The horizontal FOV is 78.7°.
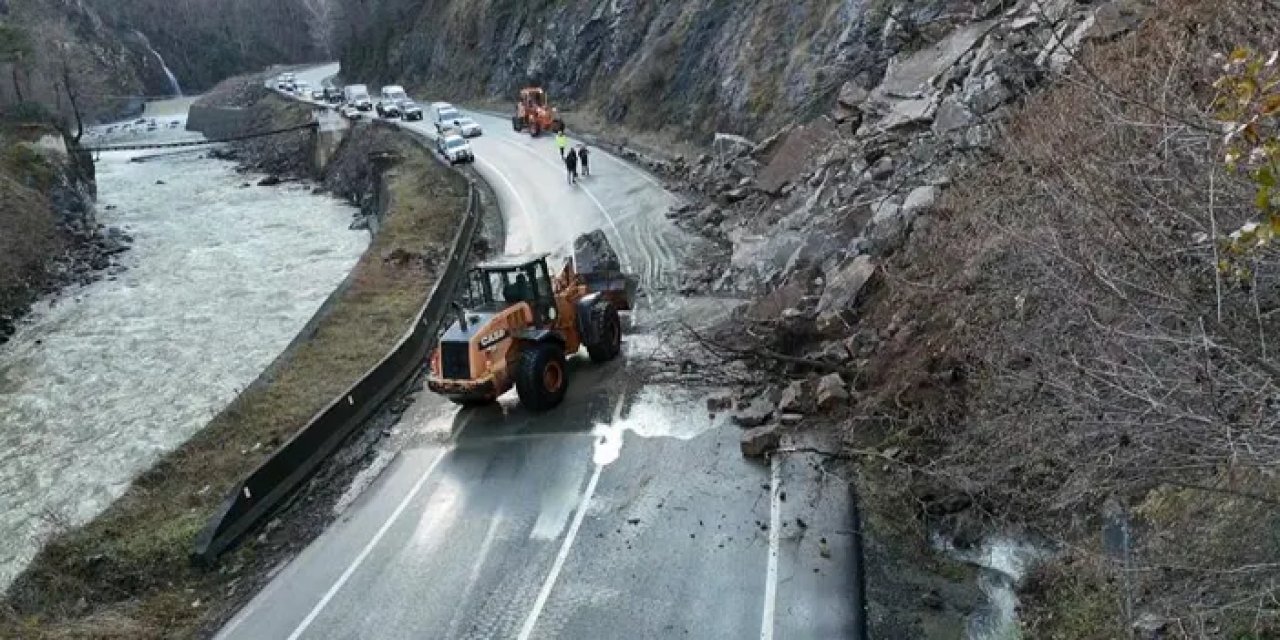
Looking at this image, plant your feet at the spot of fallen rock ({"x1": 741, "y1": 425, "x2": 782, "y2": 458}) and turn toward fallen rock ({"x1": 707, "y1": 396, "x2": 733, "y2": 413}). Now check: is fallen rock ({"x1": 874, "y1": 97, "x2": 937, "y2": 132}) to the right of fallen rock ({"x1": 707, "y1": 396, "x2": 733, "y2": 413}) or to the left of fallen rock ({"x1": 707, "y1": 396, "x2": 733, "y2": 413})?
right

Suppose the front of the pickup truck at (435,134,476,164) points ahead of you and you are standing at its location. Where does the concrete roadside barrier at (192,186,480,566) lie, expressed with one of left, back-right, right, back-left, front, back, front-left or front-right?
front-right

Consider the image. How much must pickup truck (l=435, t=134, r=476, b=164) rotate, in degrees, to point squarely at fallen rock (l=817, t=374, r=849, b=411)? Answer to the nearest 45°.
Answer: approximately 45° to its right

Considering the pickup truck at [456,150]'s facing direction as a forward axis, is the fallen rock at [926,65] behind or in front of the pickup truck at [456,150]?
in front

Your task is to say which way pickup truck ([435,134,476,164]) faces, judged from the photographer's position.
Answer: facing the viewer and to the right of the viewer

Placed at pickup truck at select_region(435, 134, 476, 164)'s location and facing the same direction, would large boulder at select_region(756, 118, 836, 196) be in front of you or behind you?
in front

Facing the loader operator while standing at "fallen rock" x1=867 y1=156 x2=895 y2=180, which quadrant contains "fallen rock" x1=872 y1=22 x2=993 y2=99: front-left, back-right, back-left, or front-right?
back-right
